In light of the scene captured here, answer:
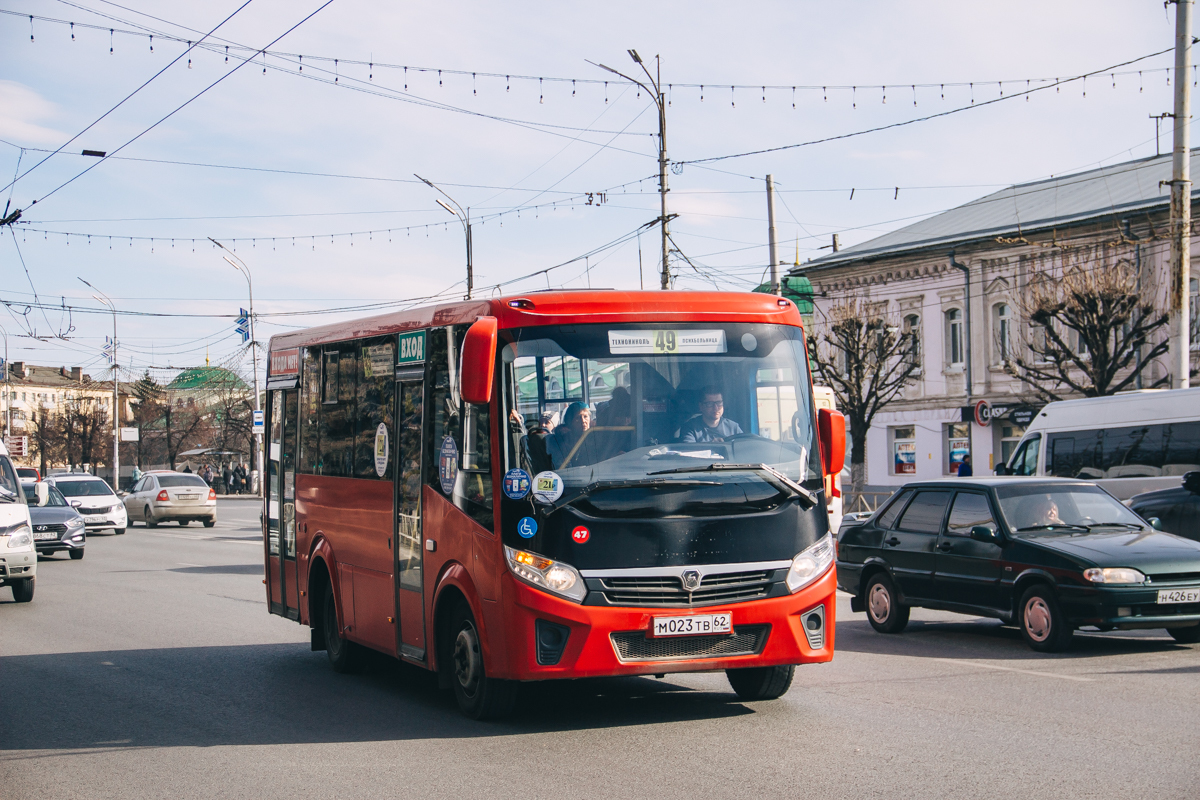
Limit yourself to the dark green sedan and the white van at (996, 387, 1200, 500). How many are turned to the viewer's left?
1

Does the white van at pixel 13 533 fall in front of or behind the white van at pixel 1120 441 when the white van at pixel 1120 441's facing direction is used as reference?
in front

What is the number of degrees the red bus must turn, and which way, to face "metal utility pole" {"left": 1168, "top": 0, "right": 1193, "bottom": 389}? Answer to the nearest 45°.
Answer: approximately 90° to its left

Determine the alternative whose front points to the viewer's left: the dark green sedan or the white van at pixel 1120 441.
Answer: the white van

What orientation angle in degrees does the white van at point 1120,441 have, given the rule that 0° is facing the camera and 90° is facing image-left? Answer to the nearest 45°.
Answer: approximately 90°

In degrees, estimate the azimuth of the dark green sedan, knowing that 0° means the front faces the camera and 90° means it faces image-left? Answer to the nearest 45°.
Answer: approximately 315°
